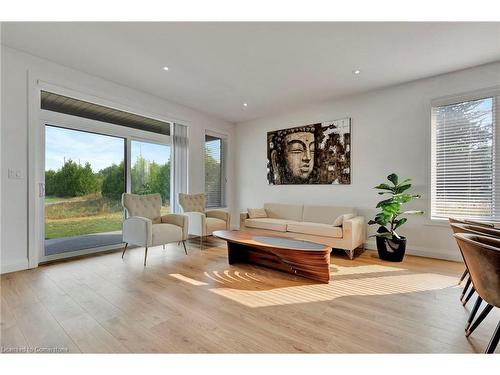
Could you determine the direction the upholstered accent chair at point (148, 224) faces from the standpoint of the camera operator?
facing the viewer and to the right of the viewer

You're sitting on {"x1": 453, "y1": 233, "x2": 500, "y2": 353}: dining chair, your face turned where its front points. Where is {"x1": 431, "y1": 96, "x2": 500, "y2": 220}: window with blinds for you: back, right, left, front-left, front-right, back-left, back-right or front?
front-left

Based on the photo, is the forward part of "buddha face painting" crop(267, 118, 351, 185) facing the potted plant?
no

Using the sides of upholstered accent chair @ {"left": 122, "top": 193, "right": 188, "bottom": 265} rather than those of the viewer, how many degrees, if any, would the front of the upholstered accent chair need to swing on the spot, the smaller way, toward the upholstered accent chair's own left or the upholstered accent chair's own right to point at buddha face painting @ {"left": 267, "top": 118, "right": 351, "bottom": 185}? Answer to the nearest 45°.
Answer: approximately 45° to the upholstered accent chair's own left

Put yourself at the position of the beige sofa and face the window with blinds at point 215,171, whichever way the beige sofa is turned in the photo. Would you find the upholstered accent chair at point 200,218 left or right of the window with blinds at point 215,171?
left

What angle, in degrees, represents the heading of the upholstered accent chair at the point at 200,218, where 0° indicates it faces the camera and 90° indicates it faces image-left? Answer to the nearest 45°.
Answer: approximately 315°

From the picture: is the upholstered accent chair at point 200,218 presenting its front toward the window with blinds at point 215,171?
no

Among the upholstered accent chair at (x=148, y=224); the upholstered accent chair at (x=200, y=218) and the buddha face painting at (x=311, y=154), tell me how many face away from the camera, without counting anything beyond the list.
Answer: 0

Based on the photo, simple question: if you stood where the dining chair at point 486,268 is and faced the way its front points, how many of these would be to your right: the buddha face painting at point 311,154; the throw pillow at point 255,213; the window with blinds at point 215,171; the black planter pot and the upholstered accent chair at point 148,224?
0

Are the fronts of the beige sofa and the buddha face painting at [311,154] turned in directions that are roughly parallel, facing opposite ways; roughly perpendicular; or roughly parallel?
roughly parallel

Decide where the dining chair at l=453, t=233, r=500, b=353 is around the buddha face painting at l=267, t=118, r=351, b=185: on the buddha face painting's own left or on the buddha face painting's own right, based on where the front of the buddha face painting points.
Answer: on the buddha face painting's own left

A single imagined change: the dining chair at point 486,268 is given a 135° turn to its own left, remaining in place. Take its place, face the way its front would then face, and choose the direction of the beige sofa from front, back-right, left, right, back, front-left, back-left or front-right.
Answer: front-right

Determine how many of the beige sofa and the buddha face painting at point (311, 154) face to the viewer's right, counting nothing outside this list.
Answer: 0

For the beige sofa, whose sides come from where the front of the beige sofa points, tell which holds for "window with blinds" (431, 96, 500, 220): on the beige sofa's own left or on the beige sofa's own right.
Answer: on the beige sofa's own left

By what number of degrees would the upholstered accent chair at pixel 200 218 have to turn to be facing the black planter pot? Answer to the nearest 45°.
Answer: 0° — it already faces it

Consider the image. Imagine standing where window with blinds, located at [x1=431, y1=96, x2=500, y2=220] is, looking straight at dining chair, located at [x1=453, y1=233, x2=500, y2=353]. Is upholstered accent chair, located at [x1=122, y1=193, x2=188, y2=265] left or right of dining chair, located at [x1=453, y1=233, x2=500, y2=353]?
right

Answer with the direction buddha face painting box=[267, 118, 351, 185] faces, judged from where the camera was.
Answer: facing the viewer and to the left of the viewer

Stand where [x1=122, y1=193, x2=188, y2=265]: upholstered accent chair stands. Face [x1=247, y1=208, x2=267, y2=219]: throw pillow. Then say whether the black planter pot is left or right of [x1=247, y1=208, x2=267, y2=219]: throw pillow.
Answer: right

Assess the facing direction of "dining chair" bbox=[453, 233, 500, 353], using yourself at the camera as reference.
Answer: facing away from the viewer and to the right of the viewer

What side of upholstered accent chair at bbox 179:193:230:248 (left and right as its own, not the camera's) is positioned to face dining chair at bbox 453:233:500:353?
front
